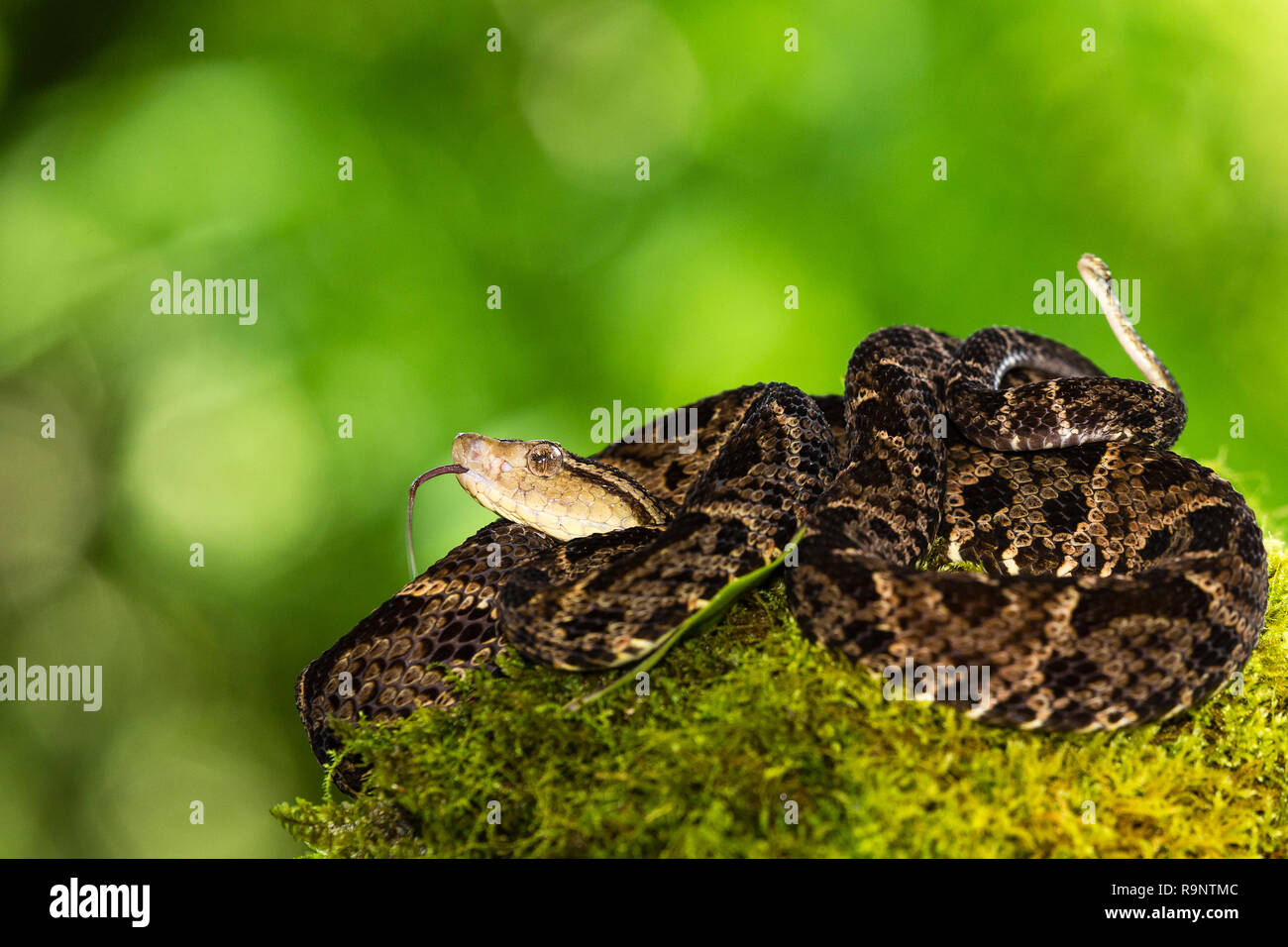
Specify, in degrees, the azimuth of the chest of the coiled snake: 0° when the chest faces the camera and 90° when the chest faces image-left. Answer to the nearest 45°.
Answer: approximately 90°
